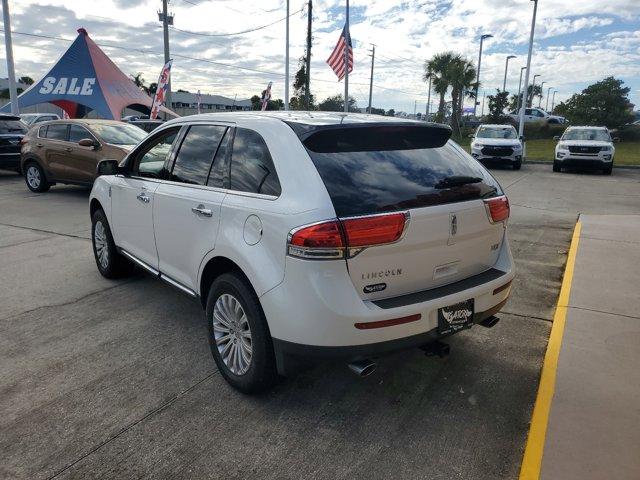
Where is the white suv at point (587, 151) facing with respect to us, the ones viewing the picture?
facing the viewer

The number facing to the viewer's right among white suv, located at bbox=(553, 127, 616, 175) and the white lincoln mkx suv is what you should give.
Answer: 0

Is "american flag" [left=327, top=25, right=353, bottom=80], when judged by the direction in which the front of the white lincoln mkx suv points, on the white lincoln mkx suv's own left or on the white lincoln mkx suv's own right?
on the white lincoln mkx suv's own right

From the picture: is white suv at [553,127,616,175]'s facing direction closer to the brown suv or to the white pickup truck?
the brown suv

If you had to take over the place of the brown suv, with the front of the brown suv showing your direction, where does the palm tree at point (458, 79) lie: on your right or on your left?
on your left

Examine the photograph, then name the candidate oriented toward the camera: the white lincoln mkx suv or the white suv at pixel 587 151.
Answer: the white suv

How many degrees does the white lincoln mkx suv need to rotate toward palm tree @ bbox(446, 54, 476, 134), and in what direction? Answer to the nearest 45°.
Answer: approximately 45° to its right
